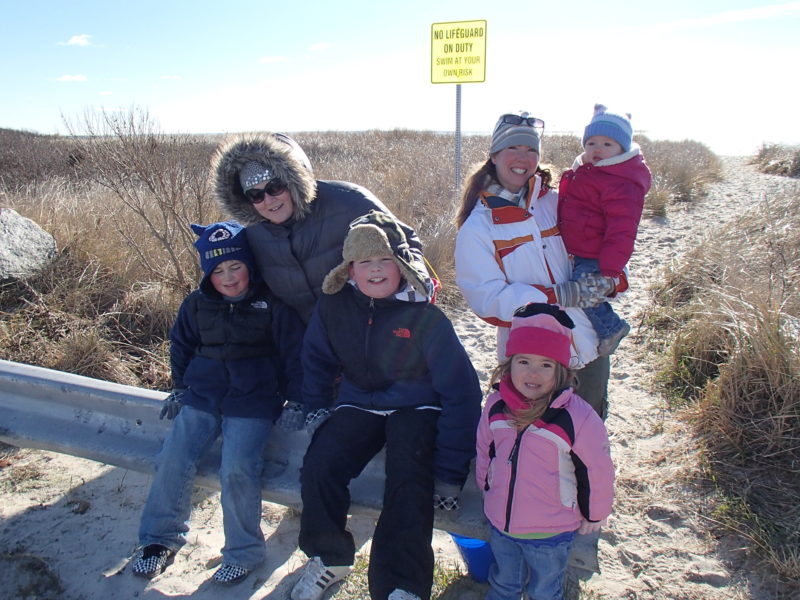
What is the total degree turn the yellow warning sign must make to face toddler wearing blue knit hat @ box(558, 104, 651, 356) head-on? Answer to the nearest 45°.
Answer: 0° — it already faces them

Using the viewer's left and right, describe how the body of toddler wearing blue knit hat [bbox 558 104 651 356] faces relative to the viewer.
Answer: facing the viewer and to the left of the viewer

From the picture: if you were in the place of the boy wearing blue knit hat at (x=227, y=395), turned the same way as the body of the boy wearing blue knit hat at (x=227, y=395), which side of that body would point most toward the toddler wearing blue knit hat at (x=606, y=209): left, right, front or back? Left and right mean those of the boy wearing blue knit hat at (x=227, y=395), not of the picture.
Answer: left

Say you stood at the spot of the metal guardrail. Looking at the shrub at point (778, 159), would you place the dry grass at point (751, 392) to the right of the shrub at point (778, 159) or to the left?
right

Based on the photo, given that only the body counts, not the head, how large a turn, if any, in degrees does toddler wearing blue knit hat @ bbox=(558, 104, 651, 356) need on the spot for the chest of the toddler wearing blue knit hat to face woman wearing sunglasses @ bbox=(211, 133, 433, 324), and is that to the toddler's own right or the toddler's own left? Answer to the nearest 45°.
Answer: approximately 45° to the toddler's own right

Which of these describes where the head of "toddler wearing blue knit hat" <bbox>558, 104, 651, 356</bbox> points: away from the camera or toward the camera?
toward the camera

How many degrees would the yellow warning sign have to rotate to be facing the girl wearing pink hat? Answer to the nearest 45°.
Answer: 0° — it already faces them

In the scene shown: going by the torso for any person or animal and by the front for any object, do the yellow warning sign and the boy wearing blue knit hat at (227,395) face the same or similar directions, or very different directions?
same or similar directions

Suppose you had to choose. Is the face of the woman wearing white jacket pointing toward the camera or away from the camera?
toward the camera

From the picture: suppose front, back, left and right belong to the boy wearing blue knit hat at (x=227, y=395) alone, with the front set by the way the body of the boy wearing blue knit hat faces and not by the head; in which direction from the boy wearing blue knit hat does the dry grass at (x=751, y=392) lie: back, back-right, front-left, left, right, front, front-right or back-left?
left

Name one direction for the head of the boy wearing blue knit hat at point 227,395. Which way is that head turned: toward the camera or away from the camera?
toward the camera

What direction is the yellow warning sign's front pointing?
toward the camera

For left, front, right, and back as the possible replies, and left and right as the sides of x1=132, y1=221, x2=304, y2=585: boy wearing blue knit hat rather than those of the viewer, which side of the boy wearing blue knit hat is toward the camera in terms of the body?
front

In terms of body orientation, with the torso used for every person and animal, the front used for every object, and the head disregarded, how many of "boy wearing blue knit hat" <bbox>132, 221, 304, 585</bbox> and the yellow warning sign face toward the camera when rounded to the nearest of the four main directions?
2

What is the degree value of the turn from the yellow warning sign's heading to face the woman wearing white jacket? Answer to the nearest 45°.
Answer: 0° — it already faces them

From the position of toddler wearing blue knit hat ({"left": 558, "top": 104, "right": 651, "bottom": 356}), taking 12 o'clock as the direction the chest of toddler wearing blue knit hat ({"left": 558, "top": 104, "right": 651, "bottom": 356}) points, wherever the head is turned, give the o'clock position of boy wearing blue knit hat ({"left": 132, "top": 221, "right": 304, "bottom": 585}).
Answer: boy wearing blue knit hat ({"left": 132, "top": 221, "right": 304, "bottom": 585}) is roughly at 1 o'clock from toddler wearing blue knit hat ({"left": 558, "top": 104, "right": 651, "bottom": 356}).

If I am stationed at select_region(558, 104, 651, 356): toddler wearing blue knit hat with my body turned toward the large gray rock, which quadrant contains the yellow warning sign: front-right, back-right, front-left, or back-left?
front-right
